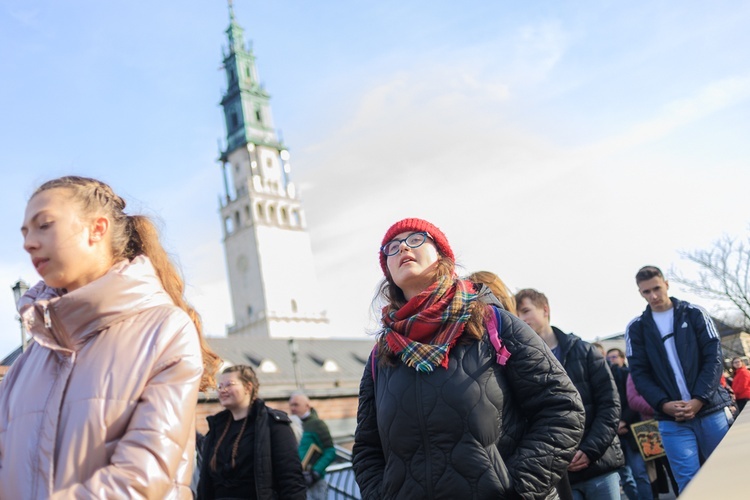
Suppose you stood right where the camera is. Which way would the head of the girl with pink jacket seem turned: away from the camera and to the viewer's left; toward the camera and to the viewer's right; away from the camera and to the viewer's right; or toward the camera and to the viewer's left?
toward the camera and to the viewer's left

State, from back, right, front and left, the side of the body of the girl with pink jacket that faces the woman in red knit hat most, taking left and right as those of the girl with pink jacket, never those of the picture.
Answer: back

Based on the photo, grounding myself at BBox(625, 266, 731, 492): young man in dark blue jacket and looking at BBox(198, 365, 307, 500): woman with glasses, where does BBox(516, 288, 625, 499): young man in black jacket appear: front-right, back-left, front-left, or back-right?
front-left

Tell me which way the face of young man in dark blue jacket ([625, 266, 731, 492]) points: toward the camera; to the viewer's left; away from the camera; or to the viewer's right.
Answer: toward the camera

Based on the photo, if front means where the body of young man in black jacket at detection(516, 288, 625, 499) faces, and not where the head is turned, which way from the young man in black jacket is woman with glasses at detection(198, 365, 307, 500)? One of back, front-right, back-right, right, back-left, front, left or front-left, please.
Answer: front-right

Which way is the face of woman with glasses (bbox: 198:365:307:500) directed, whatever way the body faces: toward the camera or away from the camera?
toward the camera

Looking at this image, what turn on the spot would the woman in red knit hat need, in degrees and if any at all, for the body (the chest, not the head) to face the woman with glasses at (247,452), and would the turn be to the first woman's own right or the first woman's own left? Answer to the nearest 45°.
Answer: approximately 90° to the first woman's own right

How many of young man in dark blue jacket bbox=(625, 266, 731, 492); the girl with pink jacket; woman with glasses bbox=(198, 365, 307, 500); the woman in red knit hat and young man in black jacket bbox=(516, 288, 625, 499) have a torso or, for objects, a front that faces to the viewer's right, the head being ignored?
0

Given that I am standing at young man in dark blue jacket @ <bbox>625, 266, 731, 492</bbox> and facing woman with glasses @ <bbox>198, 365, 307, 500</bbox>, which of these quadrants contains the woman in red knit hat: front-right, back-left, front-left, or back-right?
front-left

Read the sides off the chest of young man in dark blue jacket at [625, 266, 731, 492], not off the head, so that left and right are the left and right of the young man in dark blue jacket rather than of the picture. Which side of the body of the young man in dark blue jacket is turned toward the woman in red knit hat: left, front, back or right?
front

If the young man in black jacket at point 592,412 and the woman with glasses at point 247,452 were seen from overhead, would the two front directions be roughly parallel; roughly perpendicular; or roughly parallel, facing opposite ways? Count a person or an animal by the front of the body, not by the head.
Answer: roughly parallel

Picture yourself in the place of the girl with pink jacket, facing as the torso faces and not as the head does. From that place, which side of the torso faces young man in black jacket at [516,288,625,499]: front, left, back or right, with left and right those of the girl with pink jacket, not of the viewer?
back

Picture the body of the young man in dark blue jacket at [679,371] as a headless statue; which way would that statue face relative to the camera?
toward the camera

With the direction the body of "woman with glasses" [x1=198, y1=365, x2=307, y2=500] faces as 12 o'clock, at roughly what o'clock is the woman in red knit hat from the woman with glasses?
The woman in red knit hat is roughly at 10 o'clock from the woman with glasses.

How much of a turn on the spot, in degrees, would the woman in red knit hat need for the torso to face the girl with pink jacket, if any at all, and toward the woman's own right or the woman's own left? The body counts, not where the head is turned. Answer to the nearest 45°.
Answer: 0° — they already face them

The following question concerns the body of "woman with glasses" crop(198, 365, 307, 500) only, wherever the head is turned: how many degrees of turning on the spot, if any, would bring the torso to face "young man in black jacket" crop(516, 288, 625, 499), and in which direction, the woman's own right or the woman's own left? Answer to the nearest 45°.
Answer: approximately 90° to the woman's own left

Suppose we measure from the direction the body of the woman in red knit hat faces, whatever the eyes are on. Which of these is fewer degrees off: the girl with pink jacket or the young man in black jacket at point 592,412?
the girl with pink jacket

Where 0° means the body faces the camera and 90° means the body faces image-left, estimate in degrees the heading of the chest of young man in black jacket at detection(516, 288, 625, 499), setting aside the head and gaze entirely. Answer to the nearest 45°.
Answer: approximately 45°

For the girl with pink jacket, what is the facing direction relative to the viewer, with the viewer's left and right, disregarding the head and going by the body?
facing the viewer and to the left of the viewer

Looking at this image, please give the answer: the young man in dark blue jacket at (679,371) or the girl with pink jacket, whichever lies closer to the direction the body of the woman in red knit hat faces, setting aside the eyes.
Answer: the girl with pink jacket

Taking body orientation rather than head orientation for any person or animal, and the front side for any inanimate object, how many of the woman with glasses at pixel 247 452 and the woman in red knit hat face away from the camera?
0

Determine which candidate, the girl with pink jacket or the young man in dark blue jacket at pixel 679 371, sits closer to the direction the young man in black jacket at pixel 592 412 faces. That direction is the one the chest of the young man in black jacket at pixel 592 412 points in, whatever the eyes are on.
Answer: the girl with pink jacket
